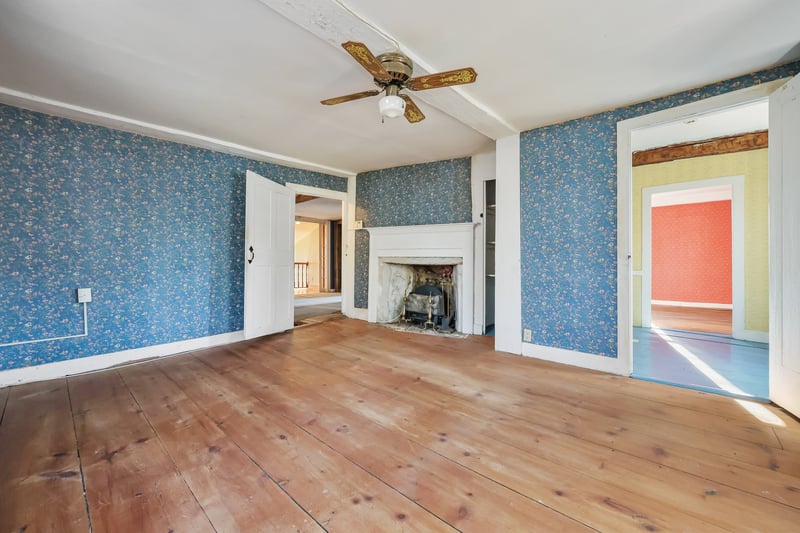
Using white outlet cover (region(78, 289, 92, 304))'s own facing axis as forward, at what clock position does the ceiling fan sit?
The ceiling fan is roughly at 11 o'clock from the white outlet cover.

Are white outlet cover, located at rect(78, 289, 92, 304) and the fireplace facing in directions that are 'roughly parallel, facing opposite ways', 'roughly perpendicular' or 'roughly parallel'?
roughly perpendicular

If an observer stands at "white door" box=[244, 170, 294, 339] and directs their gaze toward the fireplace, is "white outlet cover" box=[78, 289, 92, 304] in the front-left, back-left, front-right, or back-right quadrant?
back-right

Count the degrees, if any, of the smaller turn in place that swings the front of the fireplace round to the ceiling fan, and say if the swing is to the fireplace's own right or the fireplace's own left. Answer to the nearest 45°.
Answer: approximately 45° to the fireplace's own left

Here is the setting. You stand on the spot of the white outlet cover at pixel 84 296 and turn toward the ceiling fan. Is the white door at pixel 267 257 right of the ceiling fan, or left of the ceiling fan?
left

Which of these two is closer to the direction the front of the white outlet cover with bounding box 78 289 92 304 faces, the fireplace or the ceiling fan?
the ceiling fan

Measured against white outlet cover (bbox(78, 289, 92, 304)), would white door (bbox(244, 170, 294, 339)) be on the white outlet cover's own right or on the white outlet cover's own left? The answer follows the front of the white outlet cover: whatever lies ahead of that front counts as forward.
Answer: on the white outlet cover's own left

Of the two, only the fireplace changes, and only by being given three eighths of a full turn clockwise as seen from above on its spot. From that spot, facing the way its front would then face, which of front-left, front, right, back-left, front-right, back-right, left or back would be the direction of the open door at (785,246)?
back-right

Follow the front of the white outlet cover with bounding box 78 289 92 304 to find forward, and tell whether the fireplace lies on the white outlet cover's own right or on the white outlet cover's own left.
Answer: on the white outlet cover's own left
